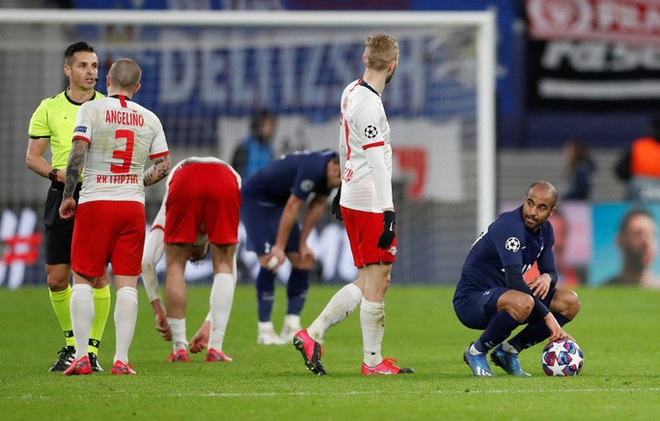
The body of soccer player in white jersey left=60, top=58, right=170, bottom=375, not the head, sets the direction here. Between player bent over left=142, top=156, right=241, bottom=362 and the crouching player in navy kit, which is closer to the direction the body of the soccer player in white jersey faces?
the player bent over

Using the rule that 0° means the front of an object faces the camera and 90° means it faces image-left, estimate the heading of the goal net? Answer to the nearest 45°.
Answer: approximately 0°

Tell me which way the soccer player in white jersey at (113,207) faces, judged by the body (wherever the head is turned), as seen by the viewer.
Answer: away from the camera

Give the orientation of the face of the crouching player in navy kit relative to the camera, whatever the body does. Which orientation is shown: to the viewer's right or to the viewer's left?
to the viewer's left

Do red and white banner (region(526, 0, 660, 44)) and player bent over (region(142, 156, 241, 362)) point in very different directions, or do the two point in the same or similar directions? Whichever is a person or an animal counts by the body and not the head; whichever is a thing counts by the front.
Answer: very different directions

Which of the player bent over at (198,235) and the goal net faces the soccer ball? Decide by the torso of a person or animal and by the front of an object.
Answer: the goal net

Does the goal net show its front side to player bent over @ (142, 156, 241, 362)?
yes

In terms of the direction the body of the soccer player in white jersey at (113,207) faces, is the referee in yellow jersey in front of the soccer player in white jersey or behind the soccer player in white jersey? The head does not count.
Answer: in front

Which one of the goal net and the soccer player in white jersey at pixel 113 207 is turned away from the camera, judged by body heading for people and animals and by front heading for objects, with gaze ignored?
the soccer player in white jersey

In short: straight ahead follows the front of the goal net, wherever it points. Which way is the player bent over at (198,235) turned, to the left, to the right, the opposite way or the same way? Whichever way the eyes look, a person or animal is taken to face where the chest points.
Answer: the opposite way

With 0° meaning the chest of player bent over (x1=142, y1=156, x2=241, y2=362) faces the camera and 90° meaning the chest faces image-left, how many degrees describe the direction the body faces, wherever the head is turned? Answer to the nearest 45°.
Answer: approximately 180°

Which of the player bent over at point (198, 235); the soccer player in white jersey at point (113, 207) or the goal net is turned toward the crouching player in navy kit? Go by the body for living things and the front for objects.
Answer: the goal net
